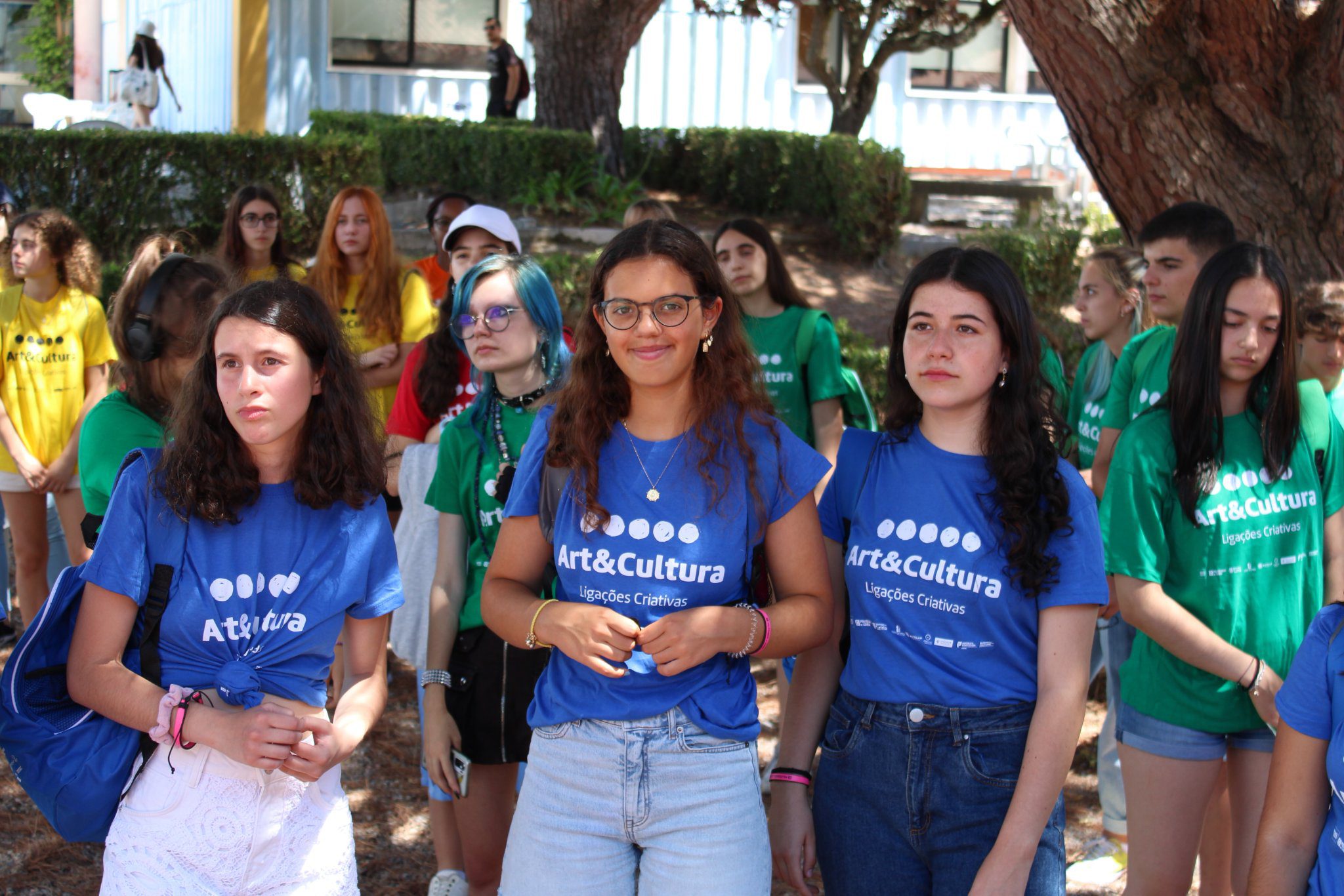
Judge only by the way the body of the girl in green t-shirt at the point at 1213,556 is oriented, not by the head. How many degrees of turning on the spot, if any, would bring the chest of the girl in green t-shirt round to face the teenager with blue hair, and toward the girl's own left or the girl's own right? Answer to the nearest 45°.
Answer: approximately 135° to the girl's own right

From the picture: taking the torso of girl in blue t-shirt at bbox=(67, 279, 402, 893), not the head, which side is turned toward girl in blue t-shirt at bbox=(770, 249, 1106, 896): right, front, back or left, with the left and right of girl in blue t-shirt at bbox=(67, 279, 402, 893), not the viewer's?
left

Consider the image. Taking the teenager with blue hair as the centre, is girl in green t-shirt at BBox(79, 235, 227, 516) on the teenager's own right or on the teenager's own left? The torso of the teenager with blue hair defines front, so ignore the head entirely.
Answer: on the teenager's own right

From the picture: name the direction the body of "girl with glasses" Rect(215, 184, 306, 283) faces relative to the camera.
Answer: toward the camera

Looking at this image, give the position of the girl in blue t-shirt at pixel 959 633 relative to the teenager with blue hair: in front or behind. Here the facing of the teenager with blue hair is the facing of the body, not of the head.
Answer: in front

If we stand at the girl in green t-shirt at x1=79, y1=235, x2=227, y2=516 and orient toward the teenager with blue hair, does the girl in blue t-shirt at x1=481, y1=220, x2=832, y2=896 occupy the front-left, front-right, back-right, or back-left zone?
front-right

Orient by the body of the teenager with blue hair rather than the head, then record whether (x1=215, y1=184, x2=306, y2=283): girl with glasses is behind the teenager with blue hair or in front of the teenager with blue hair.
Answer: behind

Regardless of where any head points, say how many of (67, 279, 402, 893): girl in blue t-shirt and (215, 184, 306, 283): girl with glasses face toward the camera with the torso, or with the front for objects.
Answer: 2

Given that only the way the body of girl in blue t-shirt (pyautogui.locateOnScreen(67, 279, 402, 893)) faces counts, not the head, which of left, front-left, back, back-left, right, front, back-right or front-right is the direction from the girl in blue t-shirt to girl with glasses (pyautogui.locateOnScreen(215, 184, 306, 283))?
back

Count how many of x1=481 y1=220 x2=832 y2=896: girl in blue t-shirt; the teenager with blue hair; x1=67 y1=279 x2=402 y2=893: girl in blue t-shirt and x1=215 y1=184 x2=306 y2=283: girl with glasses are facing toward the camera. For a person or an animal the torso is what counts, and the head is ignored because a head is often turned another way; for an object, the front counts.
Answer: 4

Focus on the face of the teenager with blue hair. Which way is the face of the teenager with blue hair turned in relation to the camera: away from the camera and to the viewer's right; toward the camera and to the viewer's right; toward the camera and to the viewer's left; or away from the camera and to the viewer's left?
toward the camera and to the viewer's left

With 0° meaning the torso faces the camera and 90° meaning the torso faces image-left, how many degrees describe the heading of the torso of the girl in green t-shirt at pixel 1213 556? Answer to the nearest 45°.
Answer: approximately 315°

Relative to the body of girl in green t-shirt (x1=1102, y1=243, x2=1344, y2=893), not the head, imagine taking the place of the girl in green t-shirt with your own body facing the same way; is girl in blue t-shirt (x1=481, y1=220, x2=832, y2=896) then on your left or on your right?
on your right

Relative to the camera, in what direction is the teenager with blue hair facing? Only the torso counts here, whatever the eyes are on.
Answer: toward the camera
